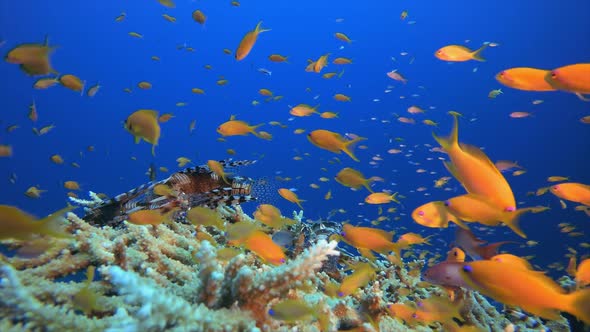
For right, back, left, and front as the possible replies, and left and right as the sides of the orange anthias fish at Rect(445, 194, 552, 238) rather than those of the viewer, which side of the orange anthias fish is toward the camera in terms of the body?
left

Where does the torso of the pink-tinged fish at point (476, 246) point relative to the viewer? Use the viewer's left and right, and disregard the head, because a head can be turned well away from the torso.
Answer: facing to the left of the viewer

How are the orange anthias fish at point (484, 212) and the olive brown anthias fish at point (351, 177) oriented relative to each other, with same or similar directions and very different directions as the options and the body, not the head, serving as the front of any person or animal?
same or similar directions

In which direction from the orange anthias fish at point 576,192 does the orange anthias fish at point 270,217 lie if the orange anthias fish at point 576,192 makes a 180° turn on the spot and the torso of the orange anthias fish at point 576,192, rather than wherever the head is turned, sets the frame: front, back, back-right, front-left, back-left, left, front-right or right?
back-right

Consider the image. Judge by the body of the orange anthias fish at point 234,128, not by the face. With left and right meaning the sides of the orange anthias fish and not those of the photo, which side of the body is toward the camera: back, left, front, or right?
left

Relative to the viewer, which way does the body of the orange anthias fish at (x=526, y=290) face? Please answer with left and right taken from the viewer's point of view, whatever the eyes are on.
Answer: facing to the left of the viewer

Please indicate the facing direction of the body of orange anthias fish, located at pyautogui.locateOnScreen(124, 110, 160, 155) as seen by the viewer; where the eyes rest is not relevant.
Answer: to the viewer's left

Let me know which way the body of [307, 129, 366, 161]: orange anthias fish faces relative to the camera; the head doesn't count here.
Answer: to the viewer's left

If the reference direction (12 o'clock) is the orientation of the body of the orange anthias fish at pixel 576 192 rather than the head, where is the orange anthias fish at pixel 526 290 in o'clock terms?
the orange anthias fish at pixel 526 290 is roughly at 9 o'clock from the orange anthias fish at pixel 576 192.
